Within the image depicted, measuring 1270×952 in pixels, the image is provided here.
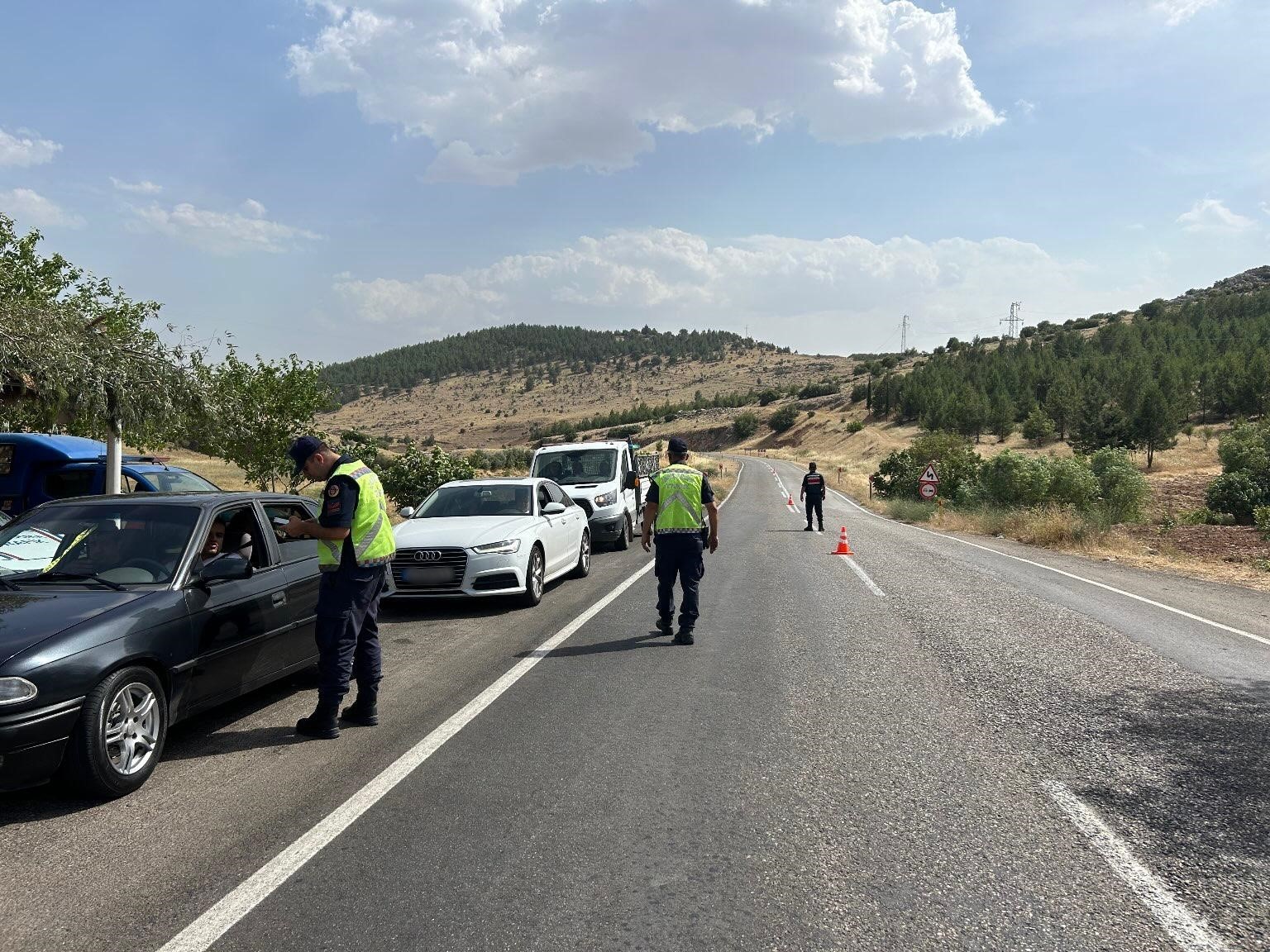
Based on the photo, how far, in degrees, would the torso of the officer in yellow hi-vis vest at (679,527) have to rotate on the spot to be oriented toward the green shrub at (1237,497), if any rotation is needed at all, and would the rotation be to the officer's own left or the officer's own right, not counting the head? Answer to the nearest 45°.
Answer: approximately 45° to the officer's own right

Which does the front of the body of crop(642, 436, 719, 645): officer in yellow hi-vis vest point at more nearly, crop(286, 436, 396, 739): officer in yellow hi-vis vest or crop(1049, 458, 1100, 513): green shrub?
the green shrub

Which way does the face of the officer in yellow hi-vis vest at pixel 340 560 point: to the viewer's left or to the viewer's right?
to the viewer's left

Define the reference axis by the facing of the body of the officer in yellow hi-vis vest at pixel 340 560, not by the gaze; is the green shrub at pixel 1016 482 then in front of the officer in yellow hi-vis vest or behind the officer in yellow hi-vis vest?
behind

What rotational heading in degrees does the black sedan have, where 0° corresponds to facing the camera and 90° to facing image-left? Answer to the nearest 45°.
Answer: approximately 45°

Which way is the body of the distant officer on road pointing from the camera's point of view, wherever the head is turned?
away from the camera

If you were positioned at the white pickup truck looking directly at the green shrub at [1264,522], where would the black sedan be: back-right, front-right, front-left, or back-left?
back-right

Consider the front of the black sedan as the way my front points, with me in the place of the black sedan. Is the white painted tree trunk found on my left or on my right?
on my right

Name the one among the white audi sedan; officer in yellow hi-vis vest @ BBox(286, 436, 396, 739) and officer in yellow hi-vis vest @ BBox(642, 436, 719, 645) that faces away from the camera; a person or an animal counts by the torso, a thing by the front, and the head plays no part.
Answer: officer in yellow hi-vis vest @ BBox(642, 436, 719, 645)

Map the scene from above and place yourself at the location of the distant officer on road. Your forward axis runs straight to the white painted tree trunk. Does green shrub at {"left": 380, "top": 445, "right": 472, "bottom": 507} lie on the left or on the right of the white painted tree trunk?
right

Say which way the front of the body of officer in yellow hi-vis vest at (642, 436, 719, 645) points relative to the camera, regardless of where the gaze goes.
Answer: away from the camera

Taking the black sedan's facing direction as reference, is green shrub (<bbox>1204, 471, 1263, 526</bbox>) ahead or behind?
behind

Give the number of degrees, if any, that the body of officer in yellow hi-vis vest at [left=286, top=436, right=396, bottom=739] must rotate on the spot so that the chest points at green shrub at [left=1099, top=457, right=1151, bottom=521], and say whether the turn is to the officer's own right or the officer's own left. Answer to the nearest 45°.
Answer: approximately 135° to the officer's own right

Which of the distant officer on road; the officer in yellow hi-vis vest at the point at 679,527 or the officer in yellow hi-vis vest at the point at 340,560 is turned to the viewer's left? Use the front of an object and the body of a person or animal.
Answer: the officer in yellow hi-vis vest at the point at 340,560

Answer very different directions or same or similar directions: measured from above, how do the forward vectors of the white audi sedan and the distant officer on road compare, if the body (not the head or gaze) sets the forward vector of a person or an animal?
very different directions

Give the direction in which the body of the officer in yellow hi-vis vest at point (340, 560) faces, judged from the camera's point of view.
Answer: to the viewer's left

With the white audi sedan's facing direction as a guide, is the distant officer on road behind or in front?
behind

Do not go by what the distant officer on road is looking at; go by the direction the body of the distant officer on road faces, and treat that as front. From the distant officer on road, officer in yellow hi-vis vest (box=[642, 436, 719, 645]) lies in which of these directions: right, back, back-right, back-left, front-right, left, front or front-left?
back
